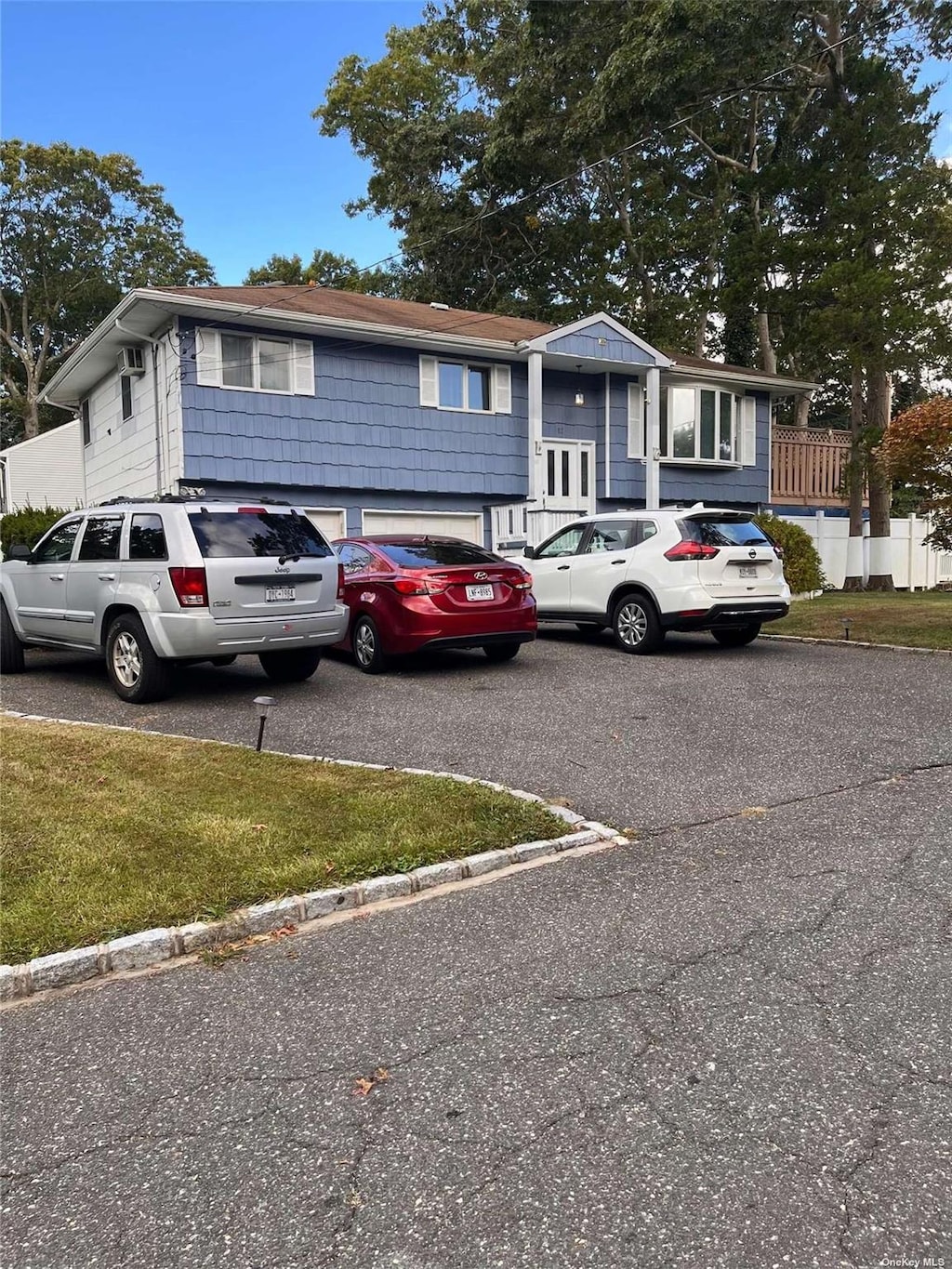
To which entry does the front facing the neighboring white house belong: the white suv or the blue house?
the white suv

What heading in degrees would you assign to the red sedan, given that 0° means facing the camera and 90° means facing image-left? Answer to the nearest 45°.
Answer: approximately 135°

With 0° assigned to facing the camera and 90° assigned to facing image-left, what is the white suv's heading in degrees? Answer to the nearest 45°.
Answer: approximately 135°

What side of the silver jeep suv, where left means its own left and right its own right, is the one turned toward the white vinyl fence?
right

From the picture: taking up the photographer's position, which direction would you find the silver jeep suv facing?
facing away from the viewer and to the left of the viewer

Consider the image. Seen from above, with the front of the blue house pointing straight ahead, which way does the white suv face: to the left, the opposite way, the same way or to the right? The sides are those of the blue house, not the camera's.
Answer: the opposite way

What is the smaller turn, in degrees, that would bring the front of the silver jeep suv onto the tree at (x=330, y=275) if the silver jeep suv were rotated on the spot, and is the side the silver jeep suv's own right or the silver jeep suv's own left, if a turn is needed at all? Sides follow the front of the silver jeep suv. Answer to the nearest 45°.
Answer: approximately 45° to the silver jeep suv's own right

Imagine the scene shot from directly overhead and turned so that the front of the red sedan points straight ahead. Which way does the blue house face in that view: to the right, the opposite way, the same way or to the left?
the opposite way

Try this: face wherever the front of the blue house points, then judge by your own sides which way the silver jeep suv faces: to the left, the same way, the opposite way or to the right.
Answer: the opposite way
